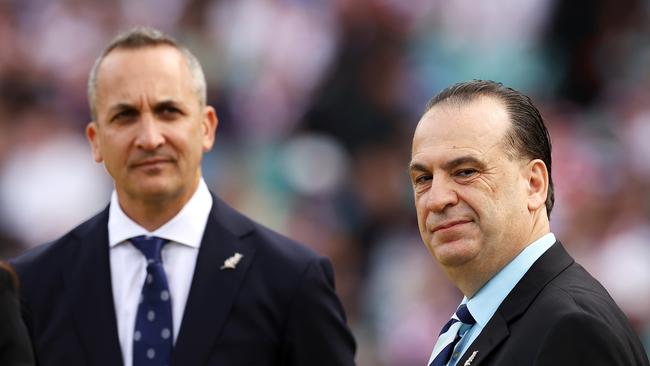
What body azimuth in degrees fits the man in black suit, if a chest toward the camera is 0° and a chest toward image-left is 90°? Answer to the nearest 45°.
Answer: approximately 45°

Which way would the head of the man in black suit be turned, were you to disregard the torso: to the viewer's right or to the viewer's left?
to the viewer's left

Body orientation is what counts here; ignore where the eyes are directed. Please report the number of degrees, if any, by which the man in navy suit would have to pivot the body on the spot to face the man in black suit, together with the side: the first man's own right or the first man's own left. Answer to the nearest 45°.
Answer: approximately 45° to the first man's own left

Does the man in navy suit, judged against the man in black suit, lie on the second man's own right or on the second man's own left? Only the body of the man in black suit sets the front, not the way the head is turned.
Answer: on the second man's own right

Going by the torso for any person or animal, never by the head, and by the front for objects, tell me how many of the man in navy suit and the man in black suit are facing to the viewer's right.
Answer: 0

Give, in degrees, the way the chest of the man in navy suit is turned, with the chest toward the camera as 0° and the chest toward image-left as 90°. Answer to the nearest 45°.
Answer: approximately 0°
